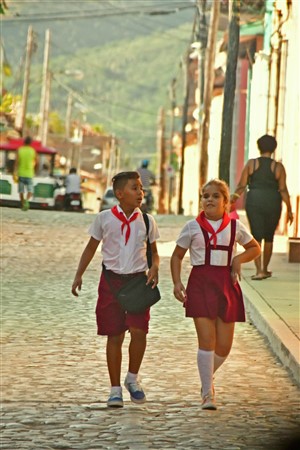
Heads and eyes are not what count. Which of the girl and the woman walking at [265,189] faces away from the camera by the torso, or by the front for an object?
the woman walking

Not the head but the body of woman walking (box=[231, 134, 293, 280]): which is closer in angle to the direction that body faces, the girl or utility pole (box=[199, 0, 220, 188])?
the utility pole

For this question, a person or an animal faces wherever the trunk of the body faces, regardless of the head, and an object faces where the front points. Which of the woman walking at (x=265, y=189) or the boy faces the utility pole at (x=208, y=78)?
the woman walking

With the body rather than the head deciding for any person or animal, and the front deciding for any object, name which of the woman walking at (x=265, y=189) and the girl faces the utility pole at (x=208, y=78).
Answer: the woman walking

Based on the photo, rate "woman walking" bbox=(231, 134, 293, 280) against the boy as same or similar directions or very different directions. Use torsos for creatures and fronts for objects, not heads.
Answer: very different directions

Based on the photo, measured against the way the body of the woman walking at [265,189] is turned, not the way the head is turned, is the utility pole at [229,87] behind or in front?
in front

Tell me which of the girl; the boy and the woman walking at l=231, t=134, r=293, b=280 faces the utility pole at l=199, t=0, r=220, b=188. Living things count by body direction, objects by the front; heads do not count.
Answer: the woman walking

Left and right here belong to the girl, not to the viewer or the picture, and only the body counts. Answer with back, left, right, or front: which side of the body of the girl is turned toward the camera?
front

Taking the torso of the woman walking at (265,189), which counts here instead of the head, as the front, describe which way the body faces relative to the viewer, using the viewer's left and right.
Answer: facing away from the viewer

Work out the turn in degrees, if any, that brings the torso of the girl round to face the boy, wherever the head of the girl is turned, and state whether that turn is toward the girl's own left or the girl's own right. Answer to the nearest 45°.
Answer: approximately 90° to the girl's own right

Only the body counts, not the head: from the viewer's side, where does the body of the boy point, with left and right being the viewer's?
facing the viewer
